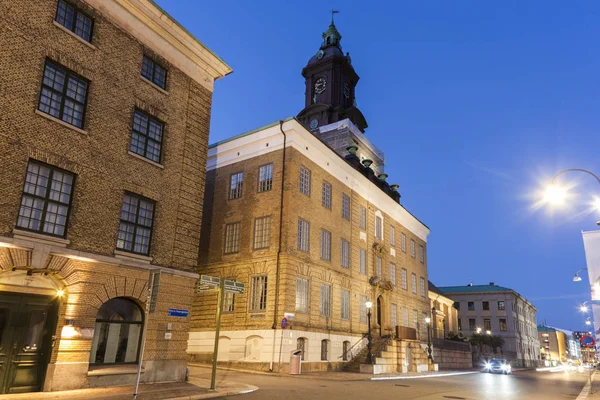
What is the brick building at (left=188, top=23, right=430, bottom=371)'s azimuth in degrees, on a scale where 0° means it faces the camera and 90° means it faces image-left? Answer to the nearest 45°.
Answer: approximately 315°

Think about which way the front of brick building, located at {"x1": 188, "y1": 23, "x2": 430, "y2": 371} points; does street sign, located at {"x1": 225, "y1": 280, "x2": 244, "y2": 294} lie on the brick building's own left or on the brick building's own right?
on the brick building's own right

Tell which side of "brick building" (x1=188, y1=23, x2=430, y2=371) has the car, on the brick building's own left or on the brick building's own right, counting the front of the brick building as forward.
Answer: on the brick building's own left

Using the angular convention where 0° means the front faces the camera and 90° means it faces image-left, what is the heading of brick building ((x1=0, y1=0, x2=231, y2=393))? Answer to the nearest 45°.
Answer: approximately 315°

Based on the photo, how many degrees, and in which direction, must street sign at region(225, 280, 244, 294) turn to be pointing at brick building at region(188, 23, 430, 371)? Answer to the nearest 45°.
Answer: approximately 180°

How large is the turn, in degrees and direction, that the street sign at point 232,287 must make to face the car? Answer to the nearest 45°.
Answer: approximately 135° to its left

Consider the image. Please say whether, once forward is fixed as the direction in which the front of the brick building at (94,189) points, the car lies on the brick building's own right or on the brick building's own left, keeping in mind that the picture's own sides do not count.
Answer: on the brick building's own left

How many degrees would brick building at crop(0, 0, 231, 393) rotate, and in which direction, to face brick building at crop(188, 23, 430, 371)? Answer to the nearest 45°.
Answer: approximately 90° to its left

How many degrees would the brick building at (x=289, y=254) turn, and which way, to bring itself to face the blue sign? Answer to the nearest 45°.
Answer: approximately 45° to its right
